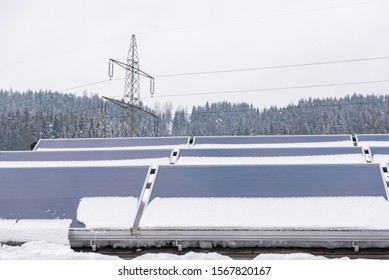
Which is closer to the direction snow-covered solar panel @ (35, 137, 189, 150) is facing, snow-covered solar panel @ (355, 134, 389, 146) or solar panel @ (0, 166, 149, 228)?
the solar panel

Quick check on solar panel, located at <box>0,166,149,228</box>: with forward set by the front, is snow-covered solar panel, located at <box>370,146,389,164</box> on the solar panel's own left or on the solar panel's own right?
on the solar panel's own left

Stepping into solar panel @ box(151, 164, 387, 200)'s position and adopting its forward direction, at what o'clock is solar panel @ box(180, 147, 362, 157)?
solar panel @ box(180, 147, 362, 157) is roughly at 6 o'clock from solar panel @ box(151, 164, 387, 200).

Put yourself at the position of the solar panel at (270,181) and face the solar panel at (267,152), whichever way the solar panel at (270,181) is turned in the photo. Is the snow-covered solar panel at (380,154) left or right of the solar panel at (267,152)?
right

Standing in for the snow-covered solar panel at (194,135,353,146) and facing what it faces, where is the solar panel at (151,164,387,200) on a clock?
The solar panel is roughly at 12 o'clock from the snow-covered solar panel.

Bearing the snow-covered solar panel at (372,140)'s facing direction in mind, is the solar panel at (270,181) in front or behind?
in front

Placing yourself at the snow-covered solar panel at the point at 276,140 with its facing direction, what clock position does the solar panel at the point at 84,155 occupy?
The solar panel is roughly at 2 o'clock from the snow-covered solar panel.

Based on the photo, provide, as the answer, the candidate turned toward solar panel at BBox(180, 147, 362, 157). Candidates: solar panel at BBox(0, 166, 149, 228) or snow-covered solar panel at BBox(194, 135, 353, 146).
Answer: the snow-covered solar panel

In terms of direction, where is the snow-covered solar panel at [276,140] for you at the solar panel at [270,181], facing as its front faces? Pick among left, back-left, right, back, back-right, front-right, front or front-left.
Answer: back

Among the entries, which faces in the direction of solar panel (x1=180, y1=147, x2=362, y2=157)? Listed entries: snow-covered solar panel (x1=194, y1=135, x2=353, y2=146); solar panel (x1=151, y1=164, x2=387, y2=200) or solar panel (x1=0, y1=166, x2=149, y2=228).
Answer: the snow-covered solar panel

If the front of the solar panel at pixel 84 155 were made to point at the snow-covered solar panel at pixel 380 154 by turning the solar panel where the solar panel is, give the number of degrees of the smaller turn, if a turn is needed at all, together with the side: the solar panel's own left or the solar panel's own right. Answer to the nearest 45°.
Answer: approximately 45° to the solar panel's own left

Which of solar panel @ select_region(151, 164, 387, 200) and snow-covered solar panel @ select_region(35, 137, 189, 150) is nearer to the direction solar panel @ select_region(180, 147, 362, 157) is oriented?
the solar panel

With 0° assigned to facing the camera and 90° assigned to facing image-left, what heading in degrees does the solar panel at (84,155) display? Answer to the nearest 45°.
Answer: approximately 0°

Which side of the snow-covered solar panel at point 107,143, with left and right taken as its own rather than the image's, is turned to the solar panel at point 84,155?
front

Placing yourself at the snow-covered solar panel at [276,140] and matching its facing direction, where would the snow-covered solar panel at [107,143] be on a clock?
the snow-covered solar panel at [107,143] is roughly at 3 o'clock from the snow-covered solar panel at [276,140].

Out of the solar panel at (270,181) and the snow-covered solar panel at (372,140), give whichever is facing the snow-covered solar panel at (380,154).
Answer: the snow-covered solar panel at (372,140)
